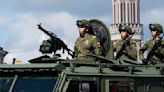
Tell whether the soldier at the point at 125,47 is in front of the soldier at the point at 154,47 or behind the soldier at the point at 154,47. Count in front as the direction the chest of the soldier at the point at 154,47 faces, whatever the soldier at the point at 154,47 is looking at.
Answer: in front

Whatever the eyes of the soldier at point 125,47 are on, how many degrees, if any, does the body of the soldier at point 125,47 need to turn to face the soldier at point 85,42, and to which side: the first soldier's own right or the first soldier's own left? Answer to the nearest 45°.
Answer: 0° — they already face them

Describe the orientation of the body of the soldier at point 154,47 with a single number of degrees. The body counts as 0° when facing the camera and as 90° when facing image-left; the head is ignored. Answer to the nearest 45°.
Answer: approximately 45°

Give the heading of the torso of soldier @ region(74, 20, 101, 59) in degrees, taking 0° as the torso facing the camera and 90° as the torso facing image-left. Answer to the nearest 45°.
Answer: approximately 45°

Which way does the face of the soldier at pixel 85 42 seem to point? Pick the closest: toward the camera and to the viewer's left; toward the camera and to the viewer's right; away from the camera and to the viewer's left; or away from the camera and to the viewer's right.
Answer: toward the camera and to the viewer's left
